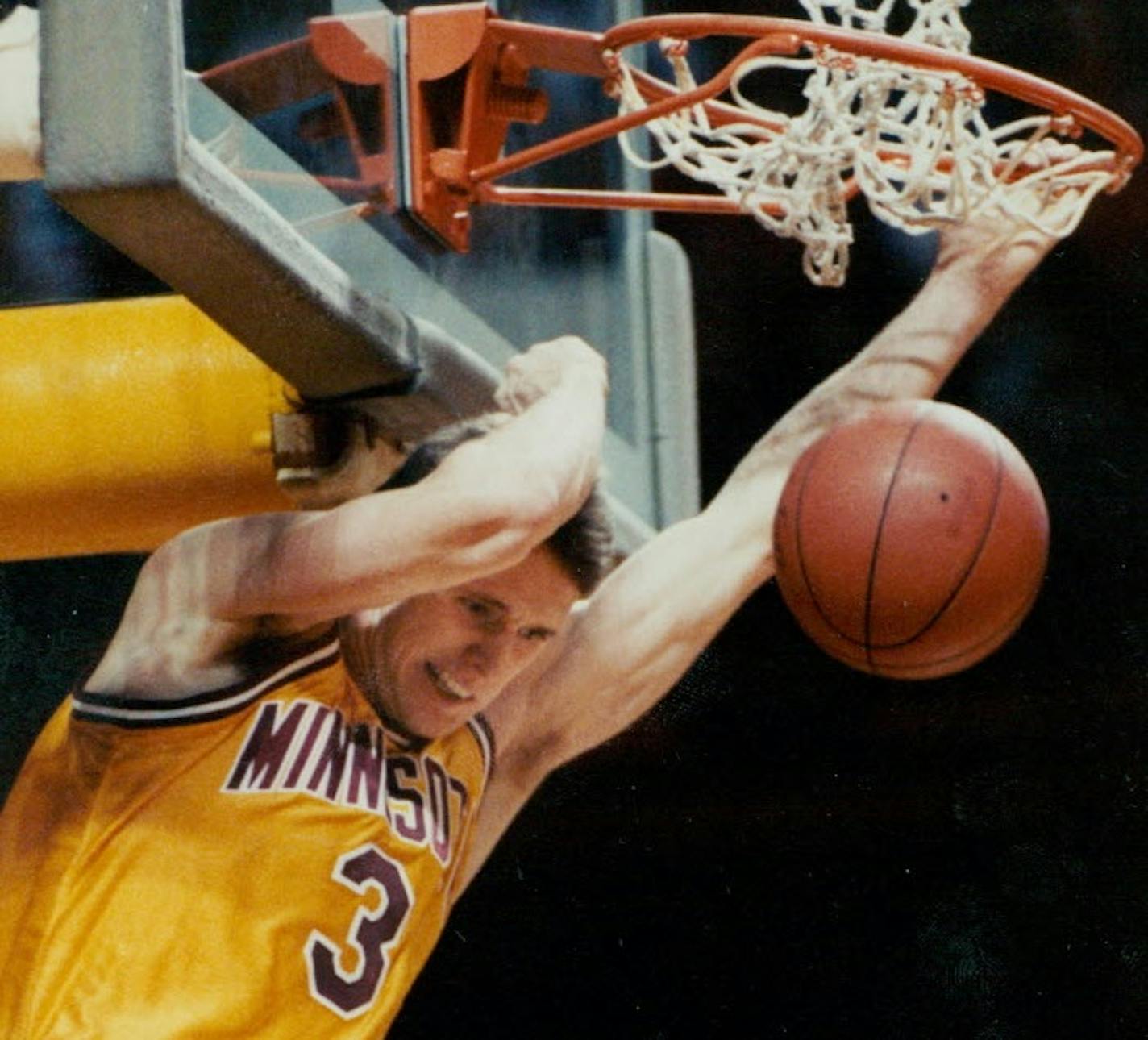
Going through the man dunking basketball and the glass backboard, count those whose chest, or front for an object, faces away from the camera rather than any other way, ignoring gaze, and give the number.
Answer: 0

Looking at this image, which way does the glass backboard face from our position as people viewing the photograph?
facing the viewer and to the right of the viewer
